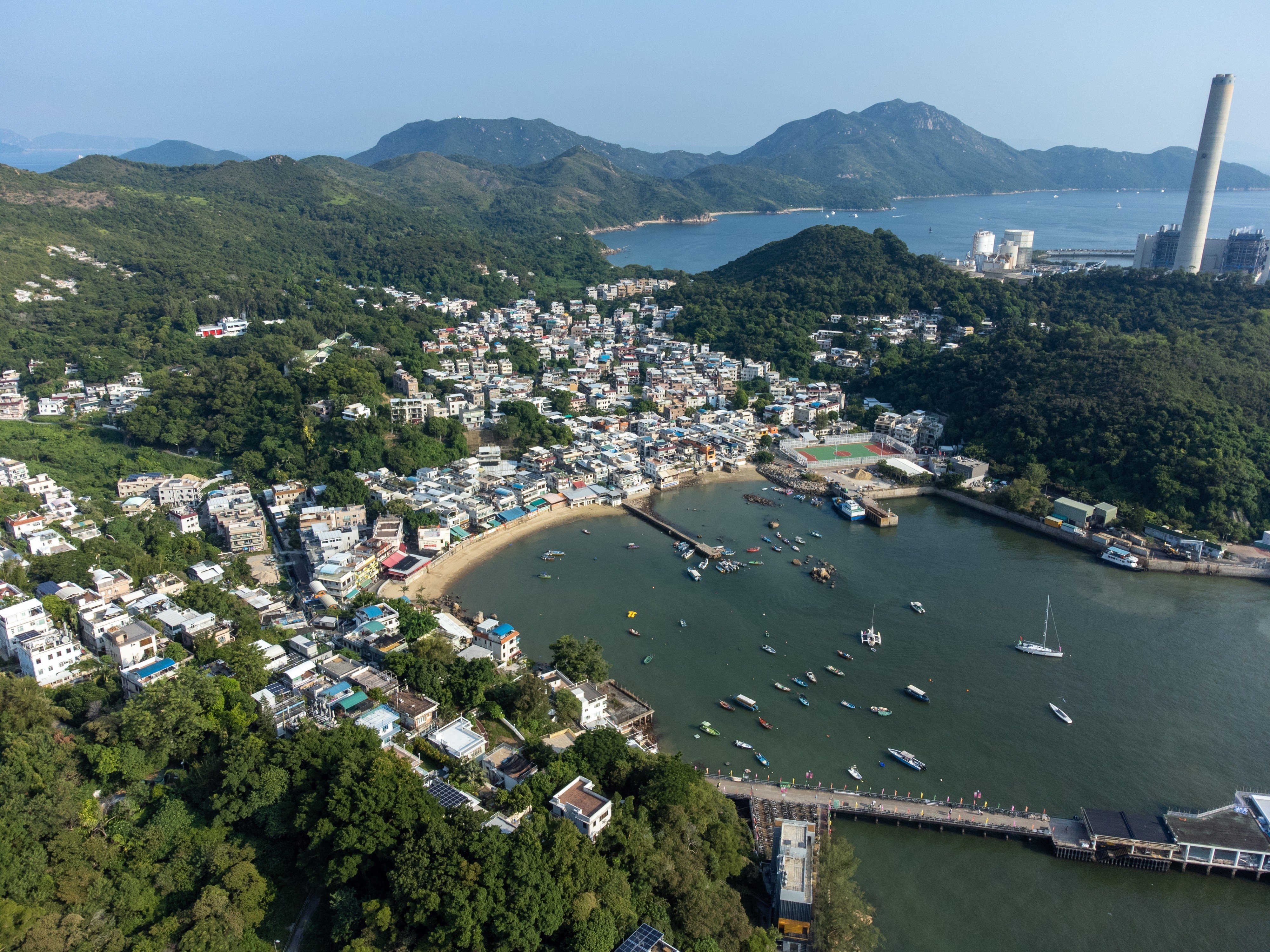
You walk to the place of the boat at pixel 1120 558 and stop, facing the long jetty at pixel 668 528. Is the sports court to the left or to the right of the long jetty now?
right

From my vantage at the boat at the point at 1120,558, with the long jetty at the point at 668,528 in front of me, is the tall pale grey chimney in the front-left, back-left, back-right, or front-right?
back-right

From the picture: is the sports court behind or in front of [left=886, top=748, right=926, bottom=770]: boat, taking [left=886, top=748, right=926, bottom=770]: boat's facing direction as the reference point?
in front

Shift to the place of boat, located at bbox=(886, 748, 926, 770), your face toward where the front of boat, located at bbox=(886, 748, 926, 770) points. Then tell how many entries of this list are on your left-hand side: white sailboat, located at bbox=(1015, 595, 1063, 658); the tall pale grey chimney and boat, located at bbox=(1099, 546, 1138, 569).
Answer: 0

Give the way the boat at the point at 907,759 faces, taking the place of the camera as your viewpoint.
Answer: facing away from the viewer and to the left of the viewer

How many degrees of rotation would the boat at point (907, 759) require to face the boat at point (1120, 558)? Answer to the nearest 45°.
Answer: approximately 90° to its right

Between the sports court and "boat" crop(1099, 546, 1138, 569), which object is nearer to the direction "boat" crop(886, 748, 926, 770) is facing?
the sports court

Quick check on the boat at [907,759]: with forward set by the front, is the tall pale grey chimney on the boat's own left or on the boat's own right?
on the boat's own right

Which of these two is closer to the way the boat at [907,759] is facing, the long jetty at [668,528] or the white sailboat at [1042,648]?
the long jetty

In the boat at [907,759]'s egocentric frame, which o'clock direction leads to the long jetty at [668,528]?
The long jetty is roughly at 12 o'clock from the boat.

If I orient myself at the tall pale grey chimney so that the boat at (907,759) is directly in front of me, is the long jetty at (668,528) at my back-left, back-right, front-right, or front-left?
front-right

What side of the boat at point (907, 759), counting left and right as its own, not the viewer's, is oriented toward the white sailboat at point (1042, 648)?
right

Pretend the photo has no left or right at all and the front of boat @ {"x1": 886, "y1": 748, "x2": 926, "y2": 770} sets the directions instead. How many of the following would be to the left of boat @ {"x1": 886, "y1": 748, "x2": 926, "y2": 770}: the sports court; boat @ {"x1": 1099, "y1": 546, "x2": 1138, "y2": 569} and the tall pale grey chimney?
0

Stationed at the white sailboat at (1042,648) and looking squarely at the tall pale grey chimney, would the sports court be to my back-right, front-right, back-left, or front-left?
front-left
